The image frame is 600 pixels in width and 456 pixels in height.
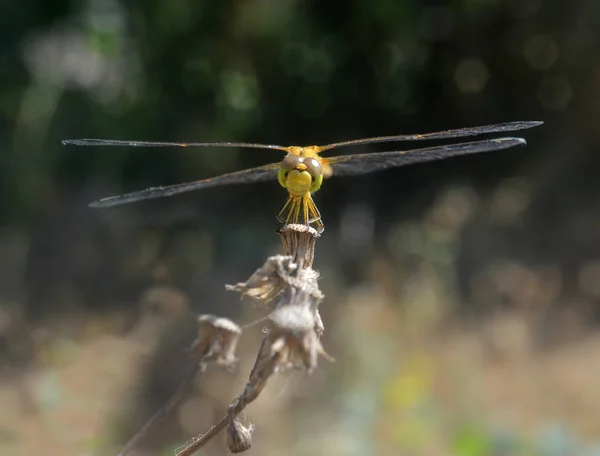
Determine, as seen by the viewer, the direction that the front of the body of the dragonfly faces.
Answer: toward the camera
